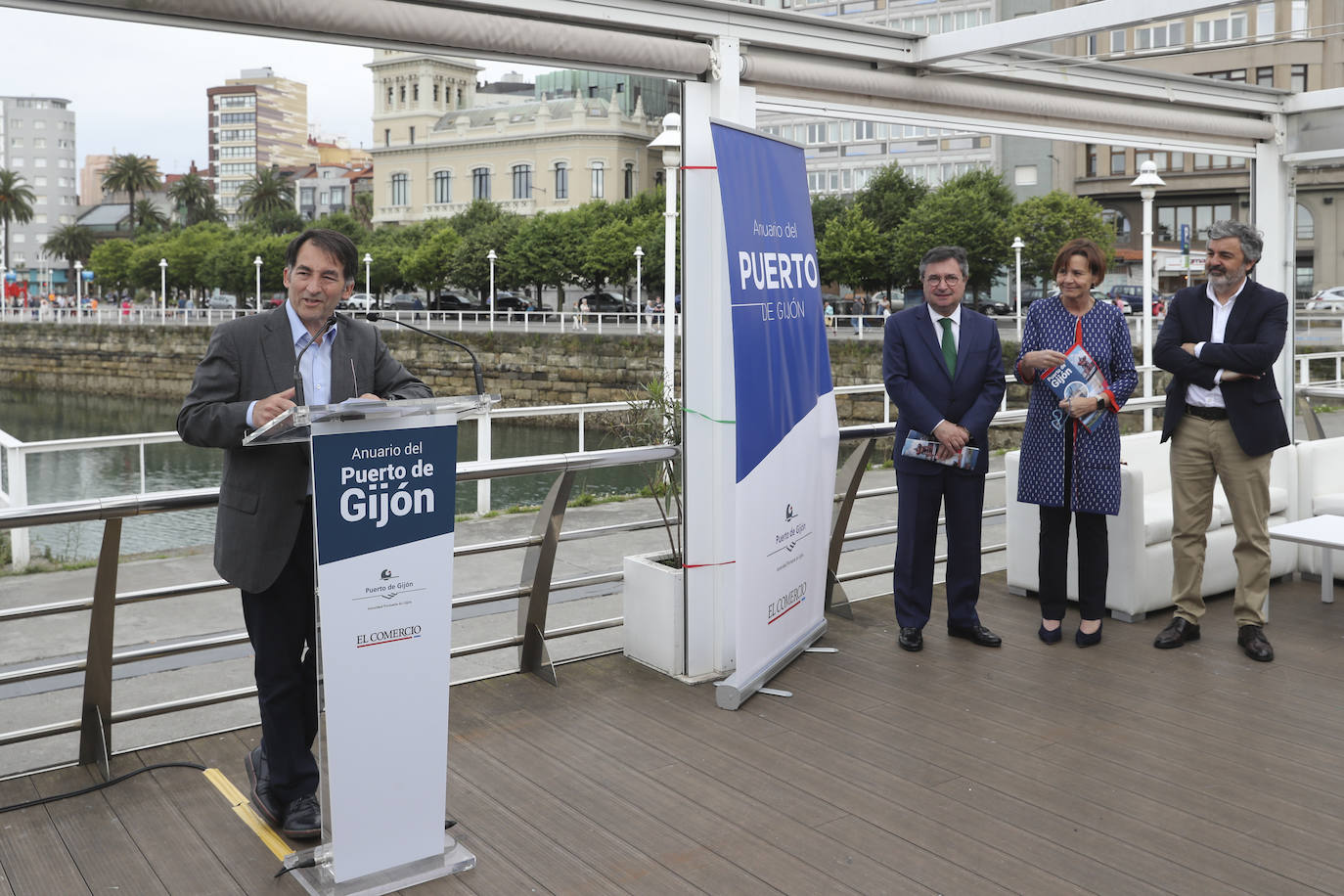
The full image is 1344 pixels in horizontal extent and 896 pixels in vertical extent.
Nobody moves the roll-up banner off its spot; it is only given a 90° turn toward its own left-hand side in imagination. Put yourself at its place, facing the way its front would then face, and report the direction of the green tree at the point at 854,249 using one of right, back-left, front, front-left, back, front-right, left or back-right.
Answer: front-left

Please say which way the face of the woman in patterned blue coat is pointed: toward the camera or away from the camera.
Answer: toward the camera

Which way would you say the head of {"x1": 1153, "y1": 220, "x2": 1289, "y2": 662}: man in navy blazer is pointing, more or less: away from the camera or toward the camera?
toward the camera

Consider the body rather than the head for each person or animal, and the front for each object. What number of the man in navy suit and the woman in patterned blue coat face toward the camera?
2

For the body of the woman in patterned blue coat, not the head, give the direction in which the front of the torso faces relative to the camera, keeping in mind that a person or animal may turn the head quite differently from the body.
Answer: toward the camera

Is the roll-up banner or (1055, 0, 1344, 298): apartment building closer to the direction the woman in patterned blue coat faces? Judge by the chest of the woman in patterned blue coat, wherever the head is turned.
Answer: the roll-up banner

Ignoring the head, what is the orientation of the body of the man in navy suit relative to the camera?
toward the camera

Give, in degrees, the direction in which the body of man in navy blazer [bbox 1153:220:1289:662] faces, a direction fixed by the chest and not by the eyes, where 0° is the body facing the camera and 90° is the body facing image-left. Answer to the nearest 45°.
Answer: approximately 45°

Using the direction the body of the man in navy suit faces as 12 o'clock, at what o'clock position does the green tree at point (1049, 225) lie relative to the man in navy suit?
The green tree is roughly at 6 o'clock from the man in navy suit.

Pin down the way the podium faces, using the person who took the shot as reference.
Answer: facing the viewer and to the right of the viewer
